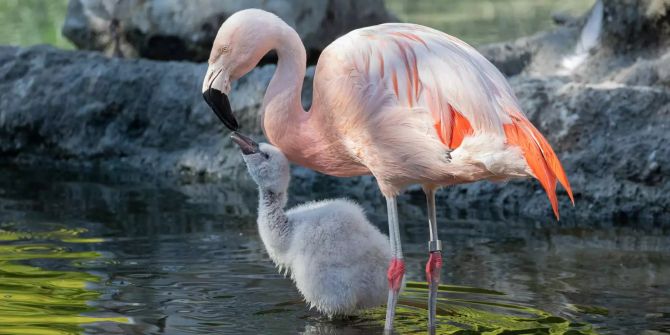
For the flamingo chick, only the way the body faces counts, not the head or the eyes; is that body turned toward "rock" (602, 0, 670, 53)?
no

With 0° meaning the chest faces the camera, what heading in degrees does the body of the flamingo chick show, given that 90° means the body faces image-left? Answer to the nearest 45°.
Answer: approximately 90°

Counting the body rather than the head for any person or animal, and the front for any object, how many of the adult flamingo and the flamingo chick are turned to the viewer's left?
2

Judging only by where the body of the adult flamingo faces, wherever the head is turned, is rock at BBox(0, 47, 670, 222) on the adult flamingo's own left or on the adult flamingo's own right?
on the adult flamingo's own right

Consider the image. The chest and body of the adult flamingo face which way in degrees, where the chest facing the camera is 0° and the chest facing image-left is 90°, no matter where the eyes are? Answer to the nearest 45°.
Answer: approximately 90°

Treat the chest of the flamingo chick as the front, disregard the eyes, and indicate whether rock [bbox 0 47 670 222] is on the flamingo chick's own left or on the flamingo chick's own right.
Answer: on the flamingo chick's own right

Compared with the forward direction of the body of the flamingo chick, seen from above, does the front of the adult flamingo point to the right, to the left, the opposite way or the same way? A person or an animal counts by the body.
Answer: the same way

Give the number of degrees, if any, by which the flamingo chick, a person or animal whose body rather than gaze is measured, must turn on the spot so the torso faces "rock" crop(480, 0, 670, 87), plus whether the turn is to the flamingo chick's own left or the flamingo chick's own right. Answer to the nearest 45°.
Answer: approximately 135° to the flamingo chick's own right
